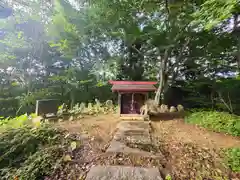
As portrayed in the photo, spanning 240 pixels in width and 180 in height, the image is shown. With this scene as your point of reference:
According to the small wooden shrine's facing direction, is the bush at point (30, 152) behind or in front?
in front

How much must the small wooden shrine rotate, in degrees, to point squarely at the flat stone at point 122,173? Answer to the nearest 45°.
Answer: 0° — it already faces it

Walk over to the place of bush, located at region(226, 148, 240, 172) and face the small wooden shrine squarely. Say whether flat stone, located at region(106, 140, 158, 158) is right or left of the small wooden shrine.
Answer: left

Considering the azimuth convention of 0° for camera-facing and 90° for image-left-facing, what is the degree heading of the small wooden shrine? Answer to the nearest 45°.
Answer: approximately 0°

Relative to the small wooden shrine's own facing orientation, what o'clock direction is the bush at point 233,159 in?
The bush is roughly at 11 o'clock from the small wooden shrine.

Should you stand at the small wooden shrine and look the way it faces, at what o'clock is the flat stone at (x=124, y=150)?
The flat stone is roughly at 12 o'clock from the small wooden shrine.

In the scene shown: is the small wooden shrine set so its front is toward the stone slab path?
yes
